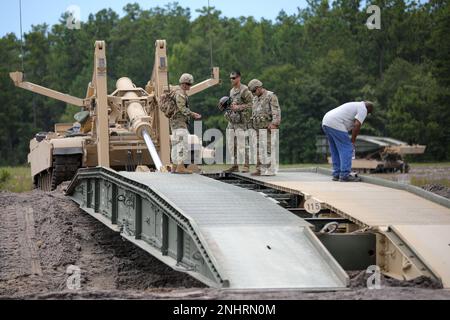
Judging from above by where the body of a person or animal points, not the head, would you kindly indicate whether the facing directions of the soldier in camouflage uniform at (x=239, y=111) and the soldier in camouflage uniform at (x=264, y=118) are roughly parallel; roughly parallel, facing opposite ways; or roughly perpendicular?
roughly parallel

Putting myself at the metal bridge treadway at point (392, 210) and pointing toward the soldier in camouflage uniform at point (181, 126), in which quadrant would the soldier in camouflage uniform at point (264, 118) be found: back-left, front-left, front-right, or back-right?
front-right

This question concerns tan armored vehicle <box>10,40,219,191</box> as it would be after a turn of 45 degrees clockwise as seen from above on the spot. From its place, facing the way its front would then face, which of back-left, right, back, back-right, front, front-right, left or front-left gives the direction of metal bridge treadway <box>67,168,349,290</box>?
front

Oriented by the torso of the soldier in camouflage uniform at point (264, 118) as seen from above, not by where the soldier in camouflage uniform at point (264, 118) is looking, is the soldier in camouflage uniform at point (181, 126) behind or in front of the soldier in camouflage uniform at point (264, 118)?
in front

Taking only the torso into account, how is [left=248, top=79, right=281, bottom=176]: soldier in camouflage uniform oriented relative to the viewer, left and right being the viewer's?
facing the viewer and to the left of the viewer

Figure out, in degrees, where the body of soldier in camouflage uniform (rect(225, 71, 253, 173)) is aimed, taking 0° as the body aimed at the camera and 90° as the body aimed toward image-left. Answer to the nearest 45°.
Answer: approximately 45°

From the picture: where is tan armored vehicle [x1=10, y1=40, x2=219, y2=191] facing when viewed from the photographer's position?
facing the viewer and to the right of the viewer

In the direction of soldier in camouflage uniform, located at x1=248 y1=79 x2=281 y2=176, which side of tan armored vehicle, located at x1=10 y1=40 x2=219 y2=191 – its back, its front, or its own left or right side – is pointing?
front

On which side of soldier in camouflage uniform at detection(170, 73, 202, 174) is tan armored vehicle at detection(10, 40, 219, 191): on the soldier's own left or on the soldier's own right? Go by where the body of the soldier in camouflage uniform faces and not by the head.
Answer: on the soldier's own left

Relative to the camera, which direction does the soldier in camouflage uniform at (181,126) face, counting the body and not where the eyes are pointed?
to the viewer's right

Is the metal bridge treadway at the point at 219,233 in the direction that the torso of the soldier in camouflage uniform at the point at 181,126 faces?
no
